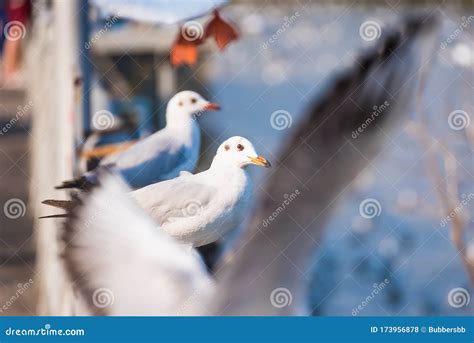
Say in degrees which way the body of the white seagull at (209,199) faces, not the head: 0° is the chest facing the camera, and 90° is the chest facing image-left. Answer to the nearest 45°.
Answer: approximately 270°

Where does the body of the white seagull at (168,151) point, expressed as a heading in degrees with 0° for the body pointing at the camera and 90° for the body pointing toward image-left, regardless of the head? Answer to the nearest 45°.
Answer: approximately 270°

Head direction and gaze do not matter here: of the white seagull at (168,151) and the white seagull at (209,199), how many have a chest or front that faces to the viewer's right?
2

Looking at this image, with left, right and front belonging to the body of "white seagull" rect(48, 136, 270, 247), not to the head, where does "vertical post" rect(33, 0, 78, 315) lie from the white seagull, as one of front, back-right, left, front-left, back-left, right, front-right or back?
back-left

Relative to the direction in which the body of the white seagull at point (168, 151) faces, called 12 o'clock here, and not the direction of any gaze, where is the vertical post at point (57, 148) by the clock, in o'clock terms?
The vertical post is roughly at 7 o'clock from the white seagull.
